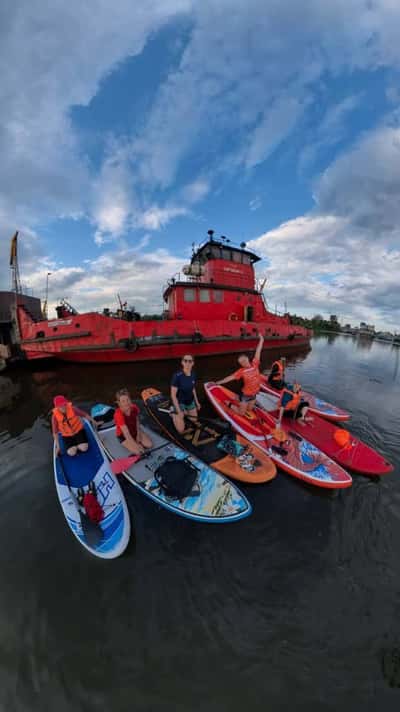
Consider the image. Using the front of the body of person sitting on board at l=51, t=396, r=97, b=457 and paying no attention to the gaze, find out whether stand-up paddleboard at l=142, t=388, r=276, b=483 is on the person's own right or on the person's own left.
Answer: on the person's own left

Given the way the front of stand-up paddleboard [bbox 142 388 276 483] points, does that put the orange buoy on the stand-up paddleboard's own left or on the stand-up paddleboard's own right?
on the stand-up paddleboard's own left

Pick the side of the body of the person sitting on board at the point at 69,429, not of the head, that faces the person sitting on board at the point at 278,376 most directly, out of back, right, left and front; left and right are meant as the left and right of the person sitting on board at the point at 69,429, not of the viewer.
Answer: left

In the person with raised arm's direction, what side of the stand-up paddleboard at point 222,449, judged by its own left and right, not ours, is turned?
left

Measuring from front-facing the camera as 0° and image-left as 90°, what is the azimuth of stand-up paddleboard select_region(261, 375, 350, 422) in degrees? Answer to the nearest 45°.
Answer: approximately 315°

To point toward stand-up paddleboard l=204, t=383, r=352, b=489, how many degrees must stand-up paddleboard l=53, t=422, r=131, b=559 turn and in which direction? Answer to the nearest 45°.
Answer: approximately 90° to its left

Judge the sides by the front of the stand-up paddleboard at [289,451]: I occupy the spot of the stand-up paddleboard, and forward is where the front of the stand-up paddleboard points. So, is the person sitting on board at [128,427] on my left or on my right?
on my right
